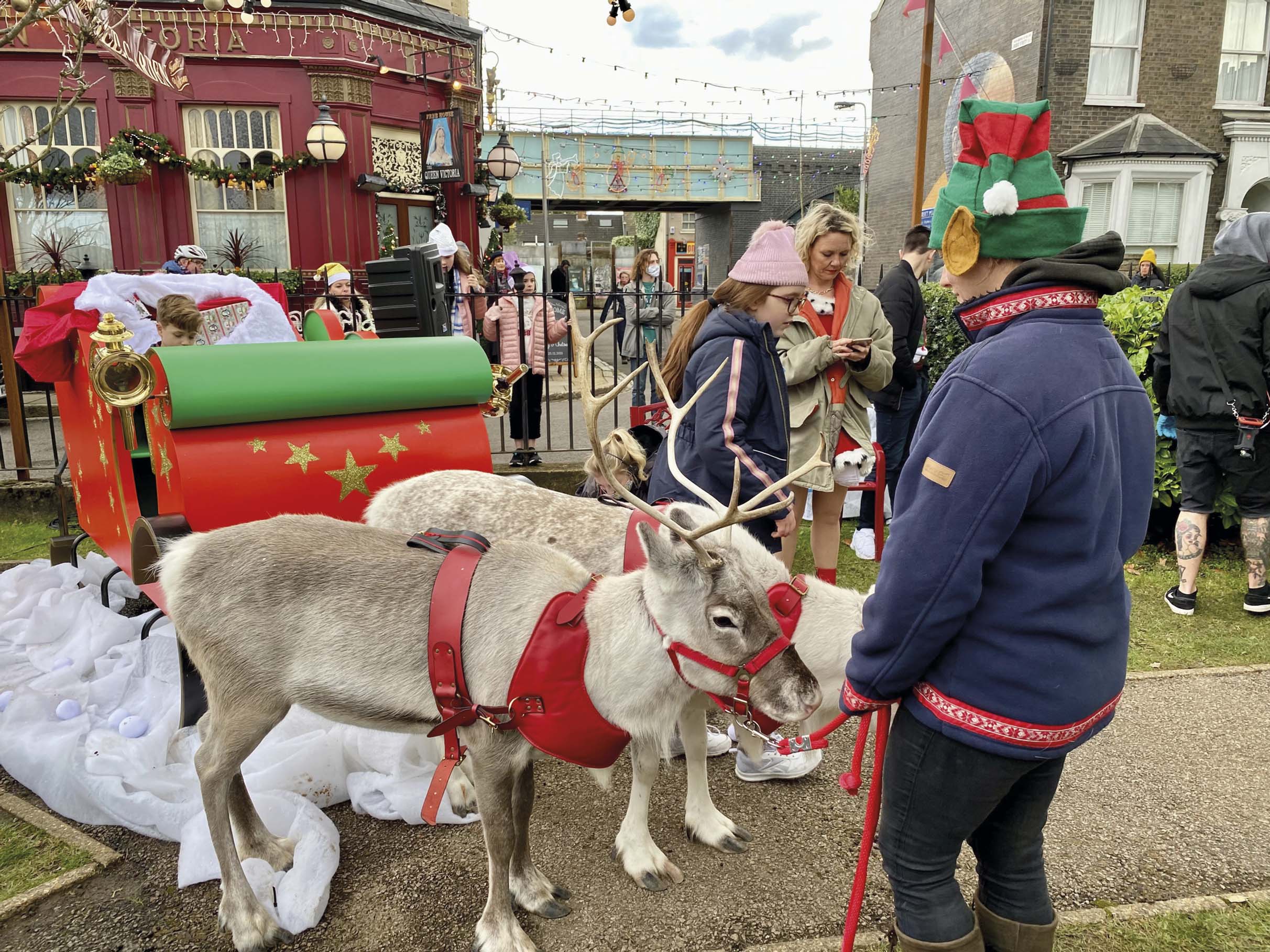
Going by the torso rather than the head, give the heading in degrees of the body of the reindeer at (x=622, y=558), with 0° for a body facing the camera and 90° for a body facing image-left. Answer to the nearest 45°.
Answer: approximately 315°

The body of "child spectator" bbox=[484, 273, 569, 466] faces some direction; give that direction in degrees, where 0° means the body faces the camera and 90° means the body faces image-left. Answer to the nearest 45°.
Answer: approximately 0°

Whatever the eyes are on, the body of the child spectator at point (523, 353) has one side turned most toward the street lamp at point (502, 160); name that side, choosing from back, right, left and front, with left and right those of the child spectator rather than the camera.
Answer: back

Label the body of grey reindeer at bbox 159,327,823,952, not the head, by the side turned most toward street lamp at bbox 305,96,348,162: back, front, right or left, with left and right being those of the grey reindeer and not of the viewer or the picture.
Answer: left

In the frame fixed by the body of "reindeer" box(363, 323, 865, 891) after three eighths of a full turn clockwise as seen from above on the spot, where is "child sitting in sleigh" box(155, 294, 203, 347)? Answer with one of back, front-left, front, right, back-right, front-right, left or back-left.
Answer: front-right

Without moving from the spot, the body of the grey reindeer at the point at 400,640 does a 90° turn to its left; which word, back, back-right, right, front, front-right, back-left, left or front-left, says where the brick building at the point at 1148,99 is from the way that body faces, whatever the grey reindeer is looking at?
front-right

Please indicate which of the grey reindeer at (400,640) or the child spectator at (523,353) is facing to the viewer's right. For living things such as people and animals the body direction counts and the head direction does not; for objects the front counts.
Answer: the grey reindeer

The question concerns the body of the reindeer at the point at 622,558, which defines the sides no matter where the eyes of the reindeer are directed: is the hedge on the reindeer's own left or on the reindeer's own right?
on the reindeer's own left

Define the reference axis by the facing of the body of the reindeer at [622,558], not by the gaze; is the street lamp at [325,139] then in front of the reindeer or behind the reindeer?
behind

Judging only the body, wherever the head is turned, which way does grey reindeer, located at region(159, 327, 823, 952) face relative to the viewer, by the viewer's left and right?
facing to the right of the viewer

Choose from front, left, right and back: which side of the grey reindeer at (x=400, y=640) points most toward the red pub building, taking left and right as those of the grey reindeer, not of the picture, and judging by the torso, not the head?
left
